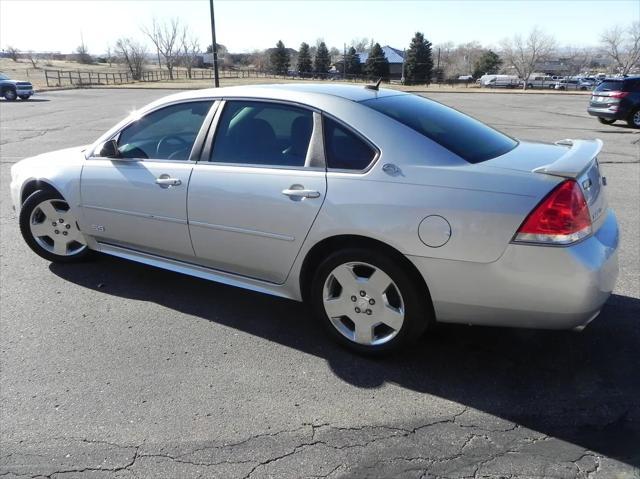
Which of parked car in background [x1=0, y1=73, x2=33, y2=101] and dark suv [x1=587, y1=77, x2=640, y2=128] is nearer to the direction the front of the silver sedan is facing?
the parked car in background

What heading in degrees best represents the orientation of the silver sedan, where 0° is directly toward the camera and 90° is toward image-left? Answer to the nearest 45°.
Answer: approximately 135°

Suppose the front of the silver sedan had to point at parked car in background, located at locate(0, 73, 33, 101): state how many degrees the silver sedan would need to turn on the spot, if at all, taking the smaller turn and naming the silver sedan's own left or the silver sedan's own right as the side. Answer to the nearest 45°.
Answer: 0° — it already faces it

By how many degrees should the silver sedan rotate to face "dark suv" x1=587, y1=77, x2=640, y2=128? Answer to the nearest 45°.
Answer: approximately 90° to its right

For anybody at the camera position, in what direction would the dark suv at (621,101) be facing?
facing away from the viewer and to the right of the viewer

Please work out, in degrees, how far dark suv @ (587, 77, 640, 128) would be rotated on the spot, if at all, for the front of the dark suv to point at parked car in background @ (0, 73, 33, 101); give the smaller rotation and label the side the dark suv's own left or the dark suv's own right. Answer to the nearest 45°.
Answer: approximately 135° to the dark suv's own left
